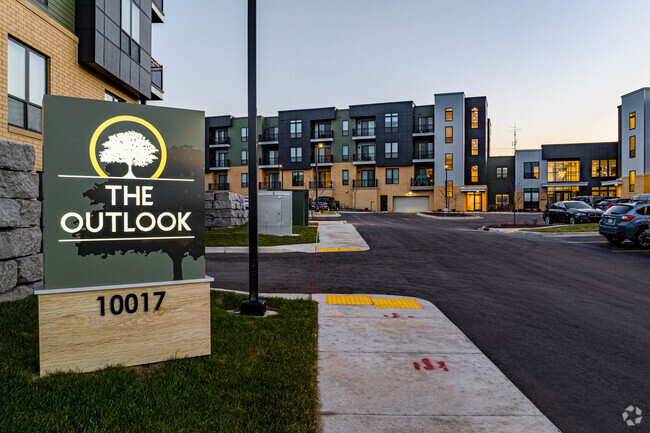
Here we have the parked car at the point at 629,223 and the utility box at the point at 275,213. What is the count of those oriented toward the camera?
1

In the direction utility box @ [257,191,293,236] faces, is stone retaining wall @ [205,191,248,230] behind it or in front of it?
behind

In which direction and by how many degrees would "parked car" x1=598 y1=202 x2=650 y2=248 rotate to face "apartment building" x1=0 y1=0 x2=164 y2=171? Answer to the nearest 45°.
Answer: approximately 180°

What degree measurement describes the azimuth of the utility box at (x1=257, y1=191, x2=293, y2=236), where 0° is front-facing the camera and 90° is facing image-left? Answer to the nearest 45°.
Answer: approximately 0°

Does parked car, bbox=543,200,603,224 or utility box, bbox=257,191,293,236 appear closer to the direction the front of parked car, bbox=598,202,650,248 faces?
the parked car

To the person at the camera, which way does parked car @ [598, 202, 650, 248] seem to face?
facing away from the viewer and to the right of the viewer
